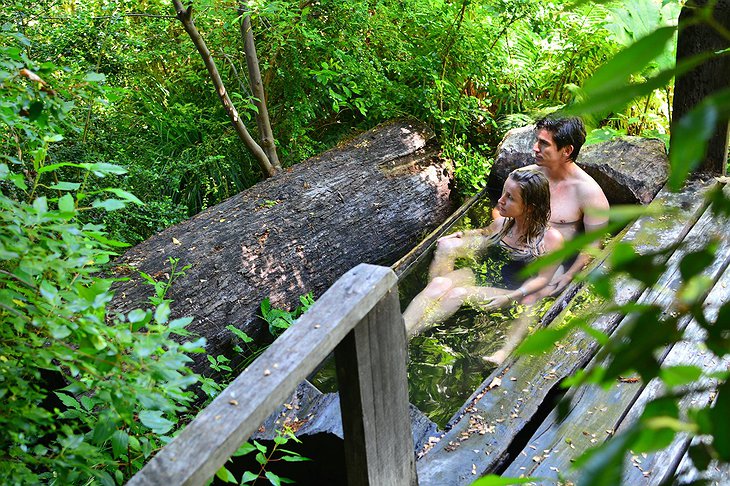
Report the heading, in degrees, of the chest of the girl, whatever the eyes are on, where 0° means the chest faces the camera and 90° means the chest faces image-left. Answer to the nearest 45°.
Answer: approximately 45°

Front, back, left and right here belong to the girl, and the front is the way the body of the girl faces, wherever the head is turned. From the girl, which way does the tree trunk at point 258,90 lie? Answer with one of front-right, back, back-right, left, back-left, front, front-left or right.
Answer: right

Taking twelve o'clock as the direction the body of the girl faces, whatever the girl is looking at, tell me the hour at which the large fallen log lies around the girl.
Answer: The large fallen log is roughly at 2 o'clock from the girl.

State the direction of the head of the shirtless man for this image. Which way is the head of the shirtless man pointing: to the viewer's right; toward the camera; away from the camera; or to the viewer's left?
to the viewer's left

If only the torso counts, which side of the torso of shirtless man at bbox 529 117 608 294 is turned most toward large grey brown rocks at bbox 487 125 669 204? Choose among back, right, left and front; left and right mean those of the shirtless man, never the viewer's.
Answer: back

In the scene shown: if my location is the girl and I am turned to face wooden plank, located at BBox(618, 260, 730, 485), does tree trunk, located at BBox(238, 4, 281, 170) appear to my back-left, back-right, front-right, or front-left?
back-right

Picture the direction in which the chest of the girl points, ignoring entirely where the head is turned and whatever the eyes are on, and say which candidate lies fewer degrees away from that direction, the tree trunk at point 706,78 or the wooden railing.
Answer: the wooden railing

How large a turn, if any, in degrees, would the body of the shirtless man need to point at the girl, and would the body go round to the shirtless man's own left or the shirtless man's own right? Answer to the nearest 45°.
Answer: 0° — they already face them

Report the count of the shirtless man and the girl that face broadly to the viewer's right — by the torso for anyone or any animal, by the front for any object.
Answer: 0

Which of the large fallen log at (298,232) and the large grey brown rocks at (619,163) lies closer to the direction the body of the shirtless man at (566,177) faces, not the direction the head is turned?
the large fallen log

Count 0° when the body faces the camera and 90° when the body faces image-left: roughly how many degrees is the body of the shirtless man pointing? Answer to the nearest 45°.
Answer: approximately 45°
